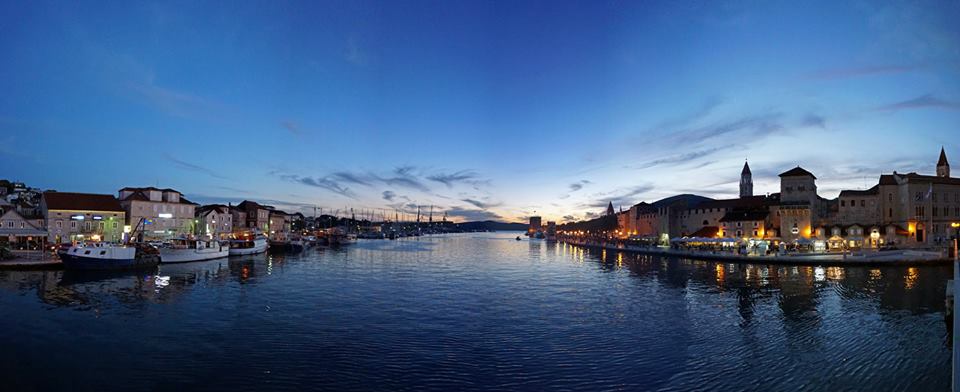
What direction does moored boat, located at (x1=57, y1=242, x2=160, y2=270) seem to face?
to the viewer's left
